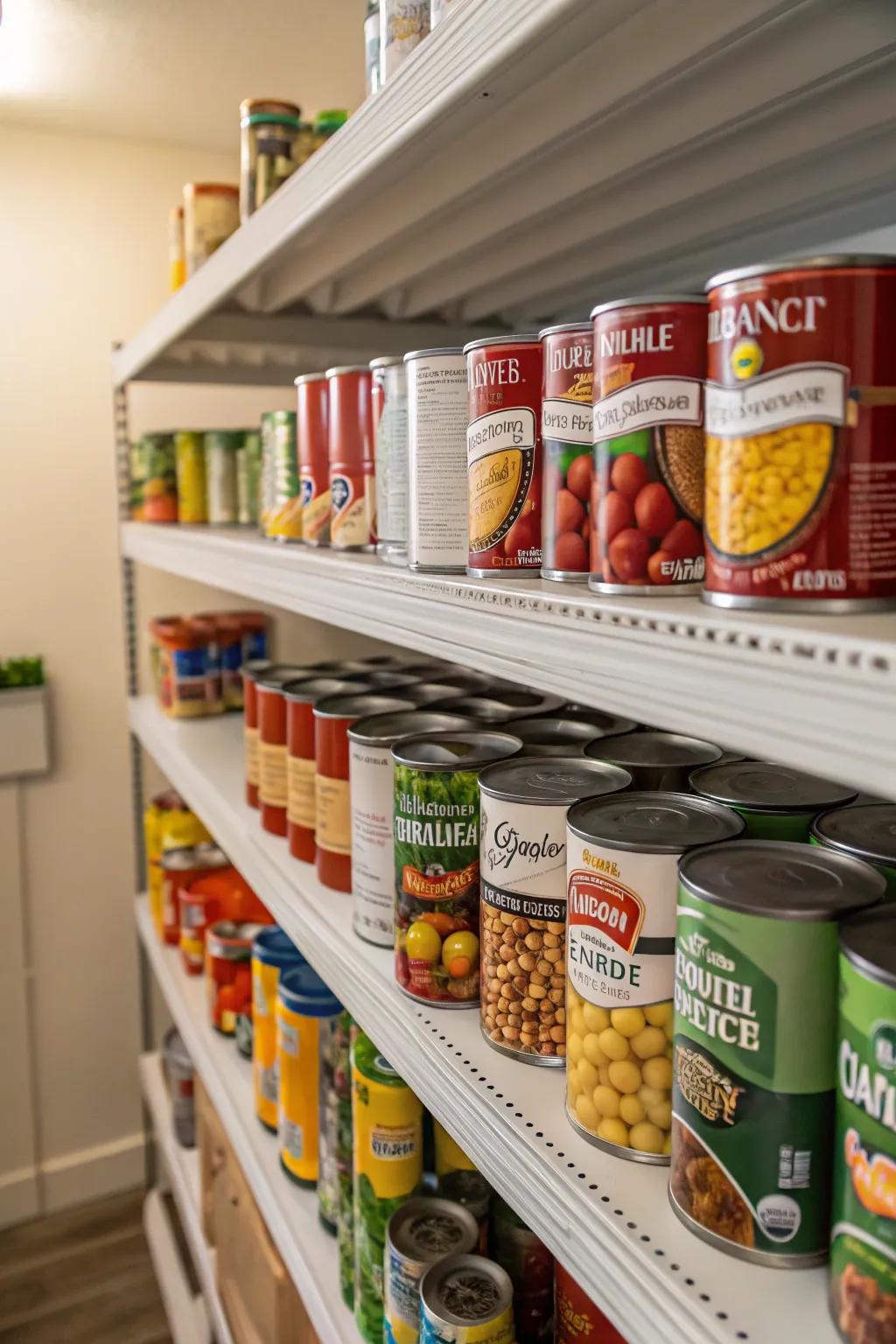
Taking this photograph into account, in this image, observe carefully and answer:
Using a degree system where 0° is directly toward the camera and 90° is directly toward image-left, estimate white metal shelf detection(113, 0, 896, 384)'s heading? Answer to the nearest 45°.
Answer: approximately 45°

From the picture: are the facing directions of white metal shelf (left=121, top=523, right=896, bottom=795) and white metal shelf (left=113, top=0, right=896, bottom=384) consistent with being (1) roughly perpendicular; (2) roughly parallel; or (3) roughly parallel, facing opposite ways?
roughly parallel

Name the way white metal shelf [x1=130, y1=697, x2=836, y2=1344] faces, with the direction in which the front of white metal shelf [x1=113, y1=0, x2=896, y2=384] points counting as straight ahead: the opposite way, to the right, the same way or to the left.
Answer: the same way

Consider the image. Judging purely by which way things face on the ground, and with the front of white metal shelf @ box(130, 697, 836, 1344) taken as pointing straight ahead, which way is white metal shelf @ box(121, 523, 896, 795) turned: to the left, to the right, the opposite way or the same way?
the same way

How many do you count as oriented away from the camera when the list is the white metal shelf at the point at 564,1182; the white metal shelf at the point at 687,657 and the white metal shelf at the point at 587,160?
0

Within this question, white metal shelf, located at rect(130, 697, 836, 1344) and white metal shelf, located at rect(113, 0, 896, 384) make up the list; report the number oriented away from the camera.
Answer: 0

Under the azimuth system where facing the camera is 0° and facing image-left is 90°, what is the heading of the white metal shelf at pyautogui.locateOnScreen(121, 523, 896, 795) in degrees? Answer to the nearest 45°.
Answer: approximately 45°

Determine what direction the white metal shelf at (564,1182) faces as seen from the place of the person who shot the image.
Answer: facing the viewer and to the left of the viewer
